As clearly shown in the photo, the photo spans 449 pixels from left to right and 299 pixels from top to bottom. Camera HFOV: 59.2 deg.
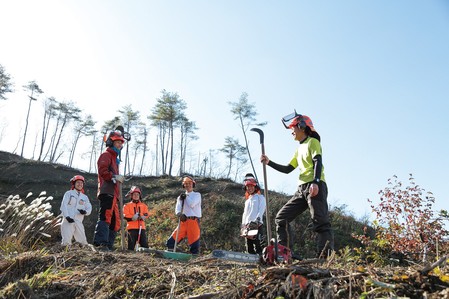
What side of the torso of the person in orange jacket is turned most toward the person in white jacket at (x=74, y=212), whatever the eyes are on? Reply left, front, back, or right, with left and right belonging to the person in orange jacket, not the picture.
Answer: right

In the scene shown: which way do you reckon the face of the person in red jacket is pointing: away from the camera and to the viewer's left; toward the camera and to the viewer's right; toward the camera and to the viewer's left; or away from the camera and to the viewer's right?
toward the camera and to the viewer's right

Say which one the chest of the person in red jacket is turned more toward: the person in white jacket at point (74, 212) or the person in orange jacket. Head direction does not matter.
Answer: the person in orange jacket

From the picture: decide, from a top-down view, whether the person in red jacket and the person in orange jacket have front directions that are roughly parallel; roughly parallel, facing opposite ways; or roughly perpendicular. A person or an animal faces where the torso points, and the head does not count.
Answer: roughly perpendicular

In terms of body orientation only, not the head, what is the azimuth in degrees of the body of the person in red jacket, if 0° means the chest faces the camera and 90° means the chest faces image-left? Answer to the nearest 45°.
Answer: approximately 270°

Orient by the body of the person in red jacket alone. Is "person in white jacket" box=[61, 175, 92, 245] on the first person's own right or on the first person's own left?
on the first person's own left

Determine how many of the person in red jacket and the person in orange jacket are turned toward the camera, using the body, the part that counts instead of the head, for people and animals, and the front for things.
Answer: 1
